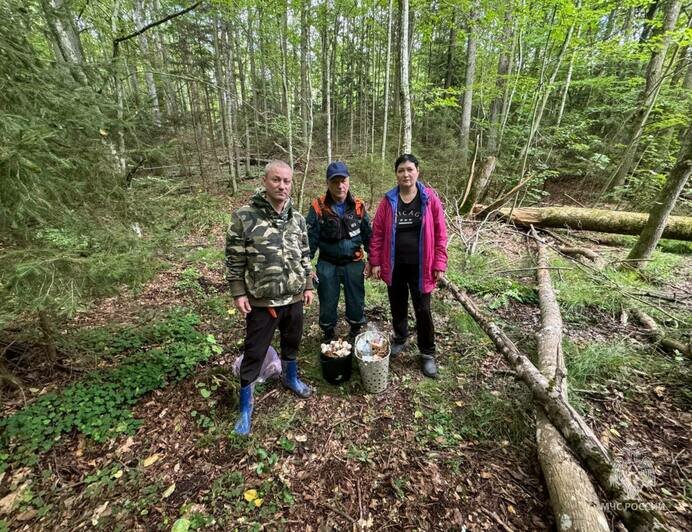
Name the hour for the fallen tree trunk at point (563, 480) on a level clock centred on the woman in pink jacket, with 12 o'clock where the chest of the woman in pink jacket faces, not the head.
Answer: The fallen tree trunk is roughly at 11 o'clock from the woman in pink jacket.

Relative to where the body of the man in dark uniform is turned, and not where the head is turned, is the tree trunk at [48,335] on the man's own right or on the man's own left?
on the man's own right

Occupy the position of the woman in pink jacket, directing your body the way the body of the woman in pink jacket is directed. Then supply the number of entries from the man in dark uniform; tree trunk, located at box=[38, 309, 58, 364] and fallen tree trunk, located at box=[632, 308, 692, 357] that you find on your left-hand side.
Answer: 1

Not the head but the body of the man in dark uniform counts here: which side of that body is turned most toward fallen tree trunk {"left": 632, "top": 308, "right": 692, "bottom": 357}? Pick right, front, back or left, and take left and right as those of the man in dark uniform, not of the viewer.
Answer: left

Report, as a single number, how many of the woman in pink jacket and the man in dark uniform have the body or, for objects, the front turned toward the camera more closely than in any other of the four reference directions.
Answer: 2

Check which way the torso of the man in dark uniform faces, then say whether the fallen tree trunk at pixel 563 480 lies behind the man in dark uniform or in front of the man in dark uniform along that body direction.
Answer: in front

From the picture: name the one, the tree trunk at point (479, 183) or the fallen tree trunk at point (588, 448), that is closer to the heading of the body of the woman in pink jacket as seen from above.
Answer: the fallen tree trunk

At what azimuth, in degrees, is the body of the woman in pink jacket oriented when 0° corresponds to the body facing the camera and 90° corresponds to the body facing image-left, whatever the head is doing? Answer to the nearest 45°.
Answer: approximately 0°
